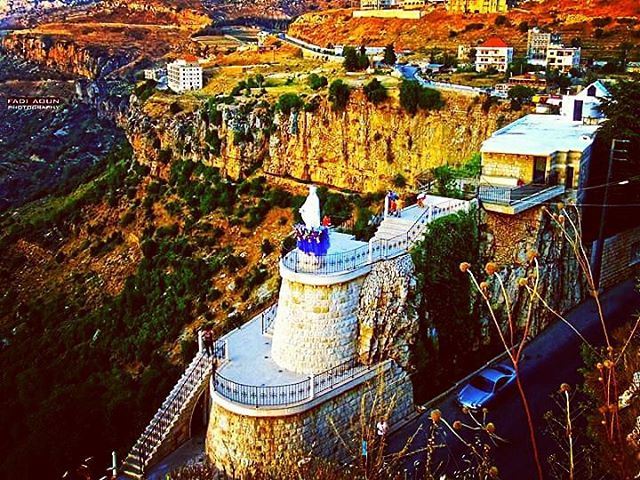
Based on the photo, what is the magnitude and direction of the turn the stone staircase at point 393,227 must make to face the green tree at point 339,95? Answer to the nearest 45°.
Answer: approximately 135° to its right

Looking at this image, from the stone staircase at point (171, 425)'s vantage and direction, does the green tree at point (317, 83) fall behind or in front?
behind

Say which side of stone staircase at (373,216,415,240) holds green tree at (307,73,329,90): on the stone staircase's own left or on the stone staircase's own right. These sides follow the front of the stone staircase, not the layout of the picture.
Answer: on the stone staircase's own right

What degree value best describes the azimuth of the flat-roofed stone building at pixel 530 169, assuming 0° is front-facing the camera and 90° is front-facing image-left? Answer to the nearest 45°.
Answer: approximately 0°

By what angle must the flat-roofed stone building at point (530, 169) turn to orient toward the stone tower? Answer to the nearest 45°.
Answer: approximately 45° to its right

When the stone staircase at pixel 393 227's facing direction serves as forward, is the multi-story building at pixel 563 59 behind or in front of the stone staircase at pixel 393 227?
behind

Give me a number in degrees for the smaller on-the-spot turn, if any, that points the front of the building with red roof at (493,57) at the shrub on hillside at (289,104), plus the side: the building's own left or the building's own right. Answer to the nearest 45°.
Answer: approximately 45° to the building's own right

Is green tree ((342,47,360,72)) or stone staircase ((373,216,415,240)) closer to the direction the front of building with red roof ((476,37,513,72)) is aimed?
the stone staircase

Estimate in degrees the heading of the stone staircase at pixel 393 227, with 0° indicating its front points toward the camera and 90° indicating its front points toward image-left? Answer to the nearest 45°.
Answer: approximately 45°

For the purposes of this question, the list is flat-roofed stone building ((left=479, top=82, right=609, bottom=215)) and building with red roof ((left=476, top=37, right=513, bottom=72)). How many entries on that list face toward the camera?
2
